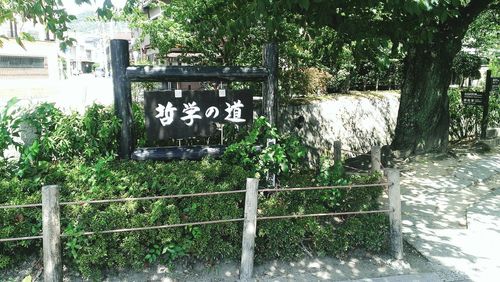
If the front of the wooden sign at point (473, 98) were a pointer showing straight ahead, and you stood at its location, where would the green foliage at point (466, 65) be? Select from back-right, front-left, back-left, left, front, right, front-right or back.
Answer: back

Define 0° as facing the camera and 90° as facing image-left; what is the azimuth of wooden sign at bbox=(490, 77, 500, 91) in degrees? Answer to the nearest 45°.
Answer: approximately 0°

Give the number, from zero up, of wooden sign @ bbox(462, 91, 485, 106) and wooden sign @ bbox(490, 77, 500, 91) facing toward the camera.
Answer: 2

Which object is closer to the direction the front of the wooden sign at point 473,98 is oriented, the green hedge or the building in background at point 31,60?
the green hedge

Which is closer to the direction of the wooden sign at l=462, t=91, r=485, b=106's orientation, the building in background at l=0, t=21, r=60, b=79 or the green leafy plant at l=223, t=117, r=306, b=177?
the green leafy plant

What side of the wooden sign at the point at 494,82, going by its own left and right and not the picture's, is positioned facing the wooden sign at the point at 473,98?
right

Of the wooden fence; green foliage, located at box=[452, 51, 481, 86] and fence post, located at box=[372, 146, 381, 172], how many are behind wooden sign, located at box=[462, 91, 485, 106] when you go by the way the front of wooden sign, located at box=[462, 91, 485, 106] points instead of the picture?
1

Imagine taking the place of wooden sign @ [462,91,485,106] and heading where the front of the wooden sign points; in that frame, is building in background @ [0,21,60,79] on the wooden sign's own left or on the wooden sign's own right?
on the wooden sign's own right

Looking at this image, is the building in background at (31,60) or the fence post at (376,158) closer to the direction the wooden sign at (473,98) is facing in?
the fence post

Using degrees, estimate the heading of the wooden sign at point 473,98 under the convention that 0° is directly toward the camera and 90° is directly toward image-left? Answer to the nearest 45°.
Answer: approximately 0°
